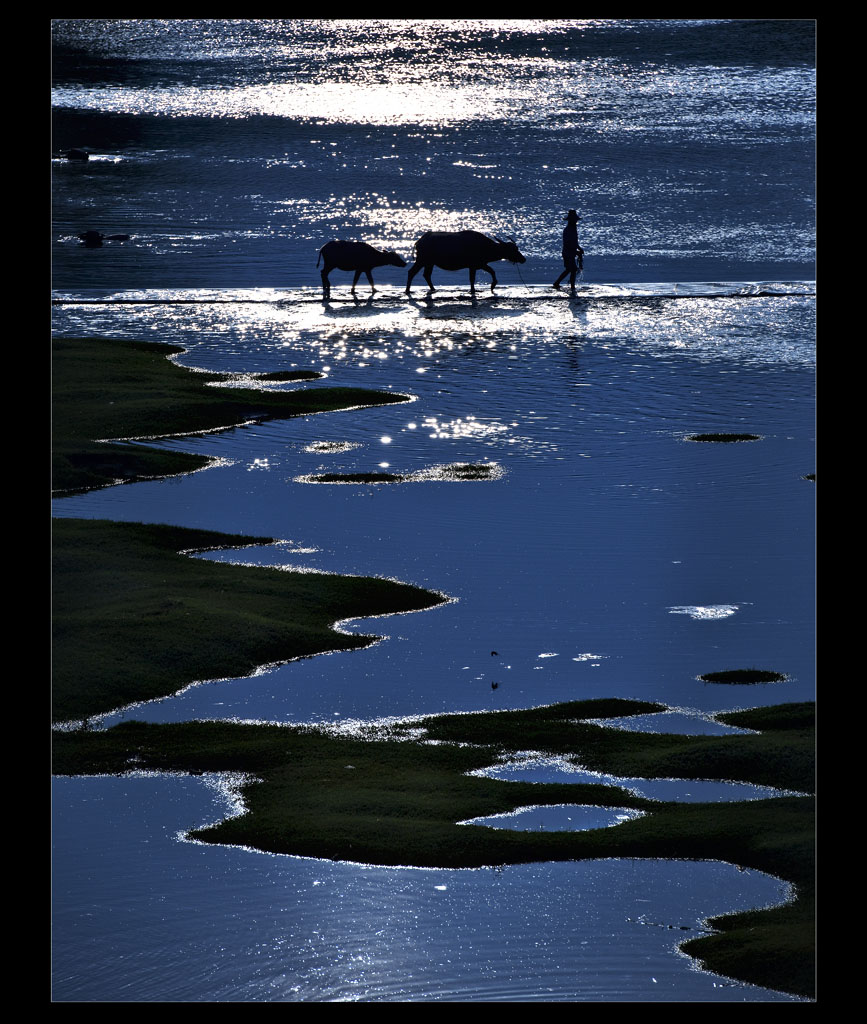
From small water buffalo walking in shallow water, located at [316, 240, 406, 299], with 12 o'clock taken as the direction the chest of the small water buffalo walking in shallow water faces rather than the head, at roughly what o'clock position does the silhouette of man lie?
The silhouette of man is roughly at 12 o'clock from the small water buffalo walking in shallow water.

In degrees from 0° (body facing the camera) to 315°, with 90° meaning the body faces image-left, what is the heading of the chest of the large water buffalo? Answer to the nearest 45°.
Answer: approximately 270°

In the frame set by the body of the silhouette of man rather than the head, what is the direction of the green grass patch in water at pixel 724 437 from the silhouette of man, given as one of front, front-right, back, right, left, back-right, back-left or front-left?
right

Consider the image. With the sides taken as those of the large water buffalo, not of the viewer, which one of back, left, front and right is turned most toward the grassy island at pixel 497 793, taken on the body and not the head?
right

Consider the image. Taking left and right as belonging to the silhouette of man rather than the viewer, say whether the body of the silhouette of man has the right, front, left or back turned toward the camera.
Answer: right

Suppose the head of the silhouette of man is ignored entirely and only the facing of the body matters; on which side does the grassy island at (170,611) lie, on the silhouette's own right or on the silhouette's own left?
on the silhouette's own right

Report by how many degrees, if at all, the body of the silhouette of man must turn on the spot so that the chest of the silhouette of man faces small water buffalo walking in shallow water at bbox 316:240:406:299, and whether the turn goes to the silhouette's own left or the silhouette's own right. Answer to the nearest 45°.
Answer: approximately 180°

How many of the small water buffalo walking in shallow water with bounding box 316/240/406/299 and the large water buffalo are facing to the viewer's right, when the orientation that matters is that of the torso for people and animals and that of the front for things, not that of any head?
2
